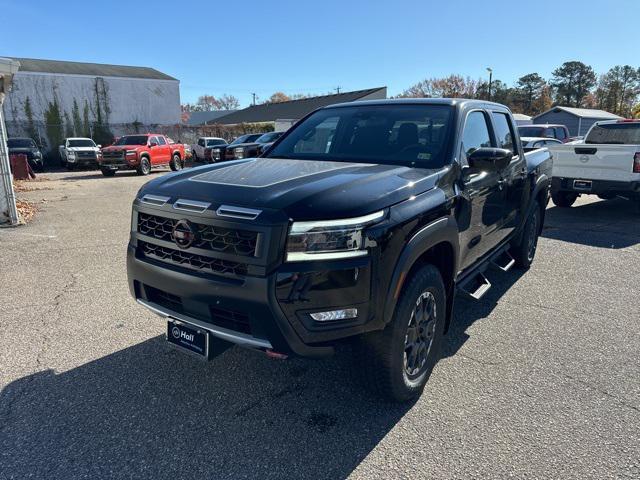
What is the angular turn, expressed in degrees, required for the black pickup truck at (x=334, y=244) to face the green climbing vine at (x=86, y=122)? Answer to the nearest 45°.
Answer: approximately 90° to its right

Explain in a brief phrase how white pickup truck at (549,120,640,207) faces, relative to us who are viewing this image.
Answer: facing away from the viewer and to the right of the viewer

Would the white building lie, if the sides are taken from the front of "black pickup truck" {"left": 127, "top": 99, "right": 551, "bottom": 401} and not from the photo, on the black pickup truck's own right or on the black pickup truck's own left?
on the black pickup truck's own right

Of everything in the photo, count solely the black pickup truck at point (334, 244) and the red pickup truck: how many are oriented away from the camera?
0

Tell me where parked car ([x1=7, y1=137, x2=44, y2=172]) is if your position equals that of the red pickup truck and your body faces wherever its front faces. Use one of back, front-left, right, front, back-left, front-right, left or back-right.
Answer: right

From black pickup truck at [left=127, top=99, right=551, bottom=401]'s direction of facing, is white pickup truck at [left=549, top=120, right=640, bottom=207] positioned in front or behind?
behind

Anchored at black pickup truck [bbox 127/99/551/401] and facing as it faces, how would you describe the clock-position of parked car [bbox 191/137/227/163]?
The parked car is roughly at 4 o'clock from the black pickup truck.

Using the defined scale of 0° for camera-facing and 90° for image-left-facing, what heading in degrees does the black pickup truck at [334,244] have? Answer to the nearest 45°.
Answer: approximately 45°

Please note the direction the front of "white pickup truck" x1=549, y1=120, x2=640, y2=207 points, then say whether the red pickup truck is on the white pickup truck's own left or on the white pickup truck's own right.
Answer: on the white pickup truck's own left

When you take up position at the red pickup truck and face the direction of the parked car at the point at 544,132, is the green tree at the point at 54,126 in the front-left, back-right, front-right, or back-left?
back-left

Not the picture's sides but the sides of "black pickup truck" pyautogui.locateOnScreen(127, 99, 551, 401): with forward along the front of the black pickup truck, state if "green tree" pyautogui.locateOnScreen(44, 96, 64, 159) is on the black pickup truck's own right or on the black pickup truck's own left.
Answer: on the black pickup truck's own right
